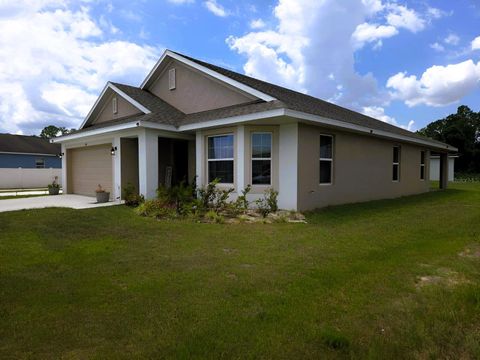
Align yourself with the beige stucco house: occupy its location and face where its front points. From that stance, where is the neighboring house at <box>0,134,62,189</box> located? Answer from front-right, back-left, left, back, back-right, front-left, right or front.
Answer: right

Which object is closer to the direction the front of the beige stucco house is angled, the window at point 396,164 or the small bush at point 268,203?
the small bush

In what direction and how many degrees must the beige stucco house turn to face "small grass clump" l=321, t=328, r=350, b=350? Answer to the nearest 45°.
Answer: approximately 45° to its left

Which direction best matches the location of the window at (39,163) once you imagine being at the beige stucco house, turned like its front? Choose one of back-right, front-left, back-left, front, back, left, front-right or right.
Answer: right

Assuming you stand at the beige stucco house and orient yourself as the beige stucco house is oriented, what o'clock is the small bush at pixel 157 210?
The small bush is roughly at 12 o'clock from the beige stucco house.

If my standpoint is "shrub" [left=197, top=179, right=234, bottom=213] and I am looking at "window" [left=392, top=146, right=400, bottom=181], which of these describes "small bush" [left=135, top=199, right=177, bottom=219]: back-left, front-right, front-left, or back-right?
back-left

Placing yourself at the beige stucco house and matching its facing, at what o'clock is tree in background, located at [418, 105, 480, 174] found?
The tree in background is roughly at 6 o'clock from the beige stucco house.

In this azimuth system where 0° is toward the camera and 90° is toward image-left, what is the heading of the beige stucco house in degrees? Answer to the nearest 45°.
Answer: approximately 45°

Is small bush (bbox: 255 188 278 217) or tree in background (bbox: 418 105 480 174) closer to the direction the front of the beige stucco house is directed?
the small bush

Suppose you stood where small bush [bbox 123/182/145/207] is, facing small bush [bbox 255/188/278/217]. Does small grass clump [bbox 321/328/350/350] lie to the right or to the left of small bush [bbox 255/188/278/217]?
right

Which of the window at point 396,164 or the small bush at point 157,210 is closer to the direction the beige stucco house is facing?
the small bush
